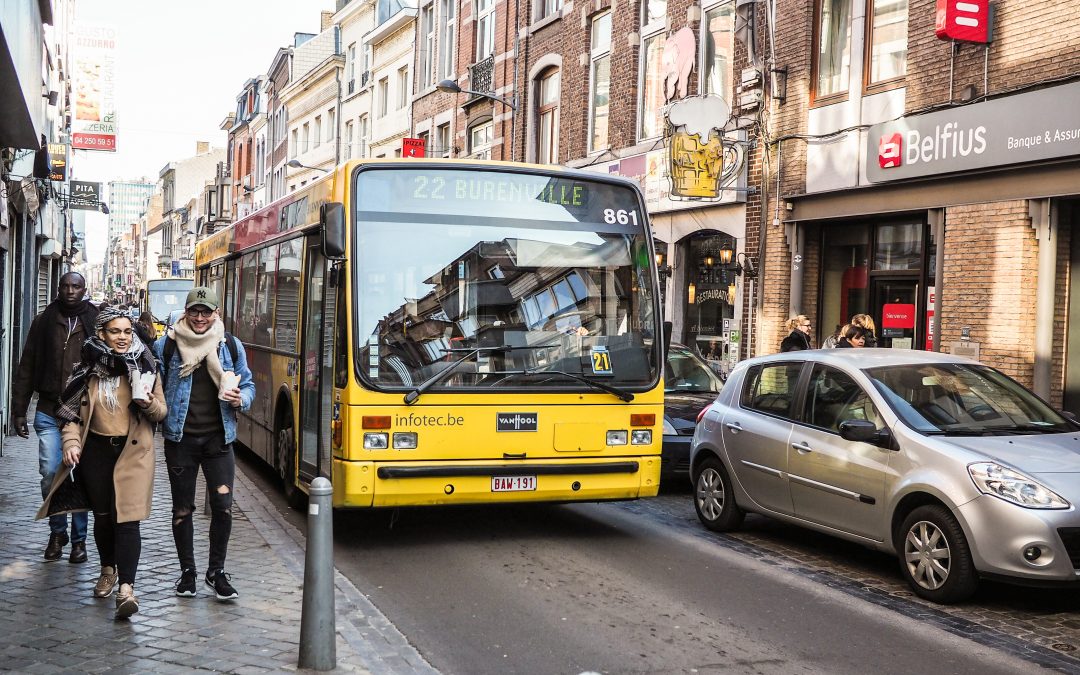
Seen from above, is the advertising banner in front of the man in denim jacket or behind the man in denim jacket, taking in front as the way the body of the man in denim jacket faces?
behind

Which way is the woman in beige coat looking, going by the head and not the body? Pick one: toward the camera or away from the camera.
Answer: toward the camera

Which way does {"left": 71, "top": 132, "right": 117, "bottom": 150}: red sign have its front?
toward the camera

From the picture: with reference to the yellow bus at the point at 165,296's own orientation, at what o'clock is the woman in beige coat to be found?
The woman in beige coat is roughly at 12 o'clock from the yellow bus.

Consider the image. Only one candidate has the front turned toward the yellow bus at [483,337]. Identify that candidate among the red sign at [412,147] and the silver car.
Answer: the red sign

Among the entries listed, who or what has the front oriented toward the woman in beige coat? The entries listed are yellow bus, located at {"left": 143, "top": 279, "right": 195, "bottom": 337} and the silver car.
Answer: the yellow bus

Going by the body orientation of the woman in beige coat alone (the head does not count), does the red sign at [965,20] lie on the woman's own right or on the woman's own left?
on the woman's own left

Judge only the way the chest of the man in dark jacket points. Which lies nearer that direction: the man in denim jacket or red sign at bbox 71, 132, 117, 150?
the man in denim jacket

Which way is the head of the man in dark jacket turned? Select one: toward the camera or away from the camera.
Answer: toward the camera

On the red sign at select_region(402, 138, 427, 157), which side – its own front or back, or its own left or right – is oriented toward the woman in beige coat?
front

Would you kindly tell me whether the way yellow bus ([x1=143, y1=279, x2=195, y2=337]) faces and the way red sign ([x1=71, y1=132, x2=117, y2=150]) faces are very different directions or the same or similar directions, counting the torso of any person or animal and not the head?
same or similar directions

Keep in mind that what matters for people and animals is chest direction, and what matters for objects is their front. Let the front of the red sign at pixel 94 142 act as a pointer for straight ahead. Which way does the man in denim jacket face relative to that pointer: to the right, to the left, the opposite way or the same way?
the same way

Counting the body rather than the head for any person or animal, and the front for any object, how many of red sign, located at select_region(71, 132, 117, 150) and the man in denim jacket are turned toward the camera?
2

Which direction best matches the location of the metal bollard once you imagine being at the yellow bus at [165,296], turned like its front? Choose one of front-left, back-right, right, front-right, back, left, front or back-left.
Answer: front

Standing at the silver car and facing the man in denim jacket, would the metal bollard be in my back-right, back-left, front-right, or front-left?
front-left

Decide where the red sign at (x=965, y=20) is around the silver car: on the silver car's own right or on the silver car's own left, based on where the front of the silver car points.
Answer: on the silver car's own left

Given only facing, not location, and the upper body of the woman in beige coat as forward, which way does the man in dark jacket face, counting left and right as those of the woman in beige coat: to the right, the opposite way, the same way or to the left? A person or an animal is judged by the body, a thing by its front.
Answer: the same way

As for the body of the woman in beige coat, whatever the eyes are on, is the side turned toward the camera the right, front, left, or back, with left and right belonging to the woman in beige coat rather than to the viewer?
front

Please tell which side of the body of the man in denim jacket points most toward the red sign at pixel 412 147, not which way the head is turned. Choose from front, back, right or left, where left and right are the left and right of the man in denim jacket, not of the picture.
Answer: back

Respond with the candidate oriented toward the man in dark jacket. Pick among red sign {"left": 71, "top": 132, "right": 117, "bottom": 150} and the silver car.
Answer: the red sign

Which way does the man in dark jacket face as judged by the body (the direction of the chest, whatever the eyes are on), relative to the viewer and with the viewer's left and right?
facing the viewer

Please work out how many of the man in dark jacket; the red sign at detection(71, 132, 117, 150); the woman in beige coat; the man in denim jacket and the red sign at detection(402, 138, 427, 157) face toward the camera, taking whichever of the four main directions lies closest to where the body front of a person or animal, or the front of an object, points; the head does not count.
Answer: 5
